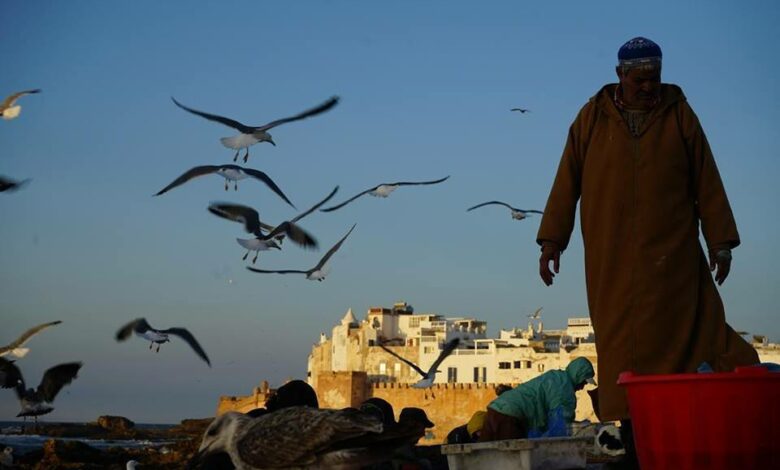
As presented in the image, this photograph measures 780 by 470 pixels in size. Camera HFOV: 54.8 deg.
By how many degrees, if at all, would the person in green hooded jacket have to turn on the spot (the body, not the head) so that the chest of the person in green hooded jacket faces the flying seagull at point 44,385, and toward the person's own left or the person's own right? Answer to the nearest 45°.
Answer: approximately 135° to the person's own left

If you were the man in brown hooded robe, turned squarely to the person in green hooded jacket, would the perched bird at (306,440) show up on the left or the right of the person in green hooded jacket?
left

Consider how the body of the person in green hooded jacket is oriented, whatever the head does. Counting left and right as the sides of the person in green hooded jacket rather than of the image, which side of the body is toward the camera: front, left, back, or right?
right

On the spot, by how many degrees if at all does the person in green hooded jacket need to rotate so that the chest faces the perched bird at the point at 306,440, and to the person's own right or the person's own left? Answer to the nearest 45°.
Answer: approximately 135° to the person's own right
